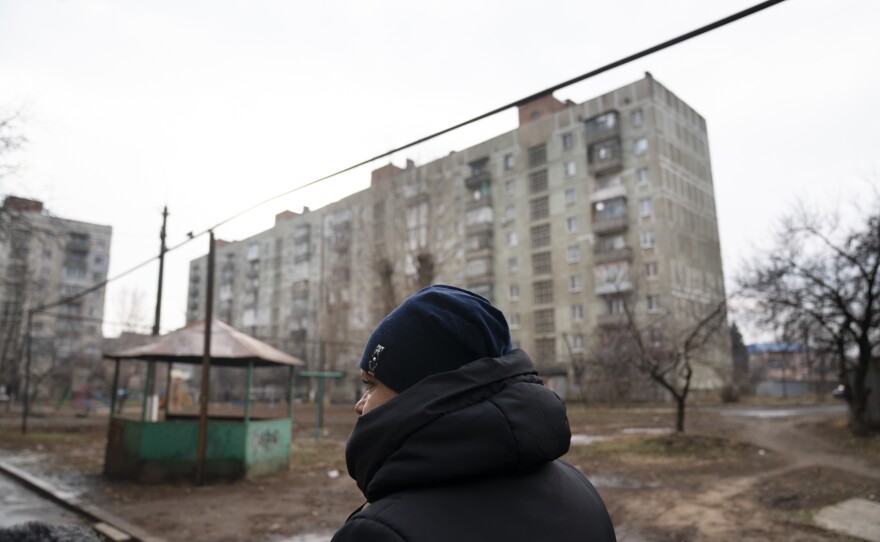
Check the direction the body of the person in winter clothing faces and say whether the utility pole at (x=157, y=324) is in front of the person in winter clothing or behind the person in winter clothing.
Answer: in front

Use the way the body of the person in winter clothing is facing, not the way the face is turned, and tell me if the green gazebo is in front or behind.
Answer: in front

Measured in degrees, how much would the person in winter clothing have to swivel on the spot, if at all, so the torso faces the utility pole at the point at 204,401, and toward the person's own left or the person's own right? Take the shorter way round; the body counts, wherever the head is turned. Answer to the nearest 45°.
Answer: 0° — they already face it

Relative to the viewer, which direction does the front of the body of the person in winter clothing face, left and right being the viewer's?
facing away from the viewer and to the left of the viewer

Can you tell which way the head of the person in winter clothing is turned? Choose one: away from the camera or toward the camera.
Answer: away from the camera
